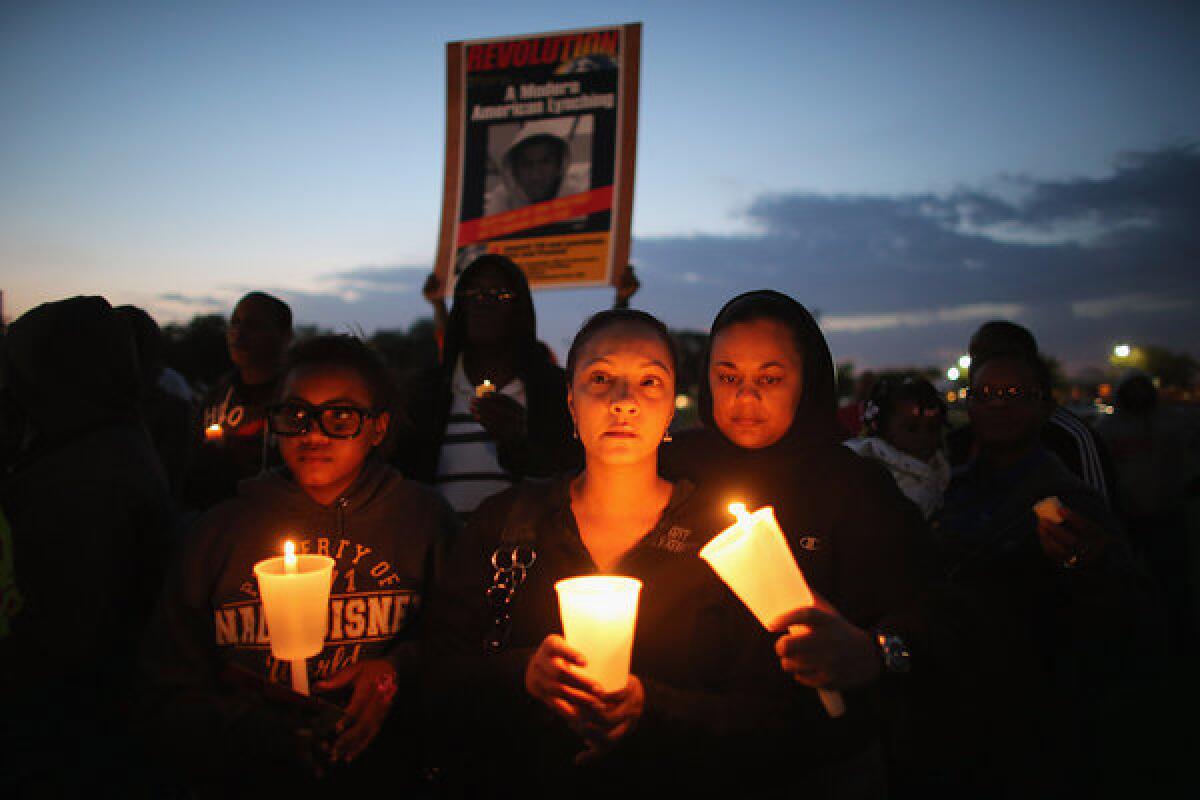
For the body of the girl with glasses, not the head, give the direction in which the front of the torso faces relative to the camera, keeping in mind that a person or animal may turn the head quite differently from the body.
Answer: toward the camera

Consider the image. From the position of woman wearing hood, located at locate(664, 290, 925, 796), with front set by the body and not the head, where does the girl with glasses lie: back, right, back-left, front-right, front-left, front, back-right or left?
front-right

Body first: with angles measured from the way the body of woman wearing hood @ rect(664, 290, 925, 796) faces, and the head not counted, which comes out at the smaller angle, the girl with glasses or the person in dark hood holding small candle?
the girl with glasses

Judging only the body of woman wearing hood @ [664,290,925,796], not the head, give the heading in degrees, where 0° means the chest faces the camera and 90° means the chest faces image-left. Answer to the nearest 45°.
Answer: approximately 45°

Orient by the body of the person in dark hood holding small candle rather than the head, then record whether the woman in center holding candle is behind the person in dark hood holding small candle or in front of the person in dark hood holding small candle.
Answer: in front

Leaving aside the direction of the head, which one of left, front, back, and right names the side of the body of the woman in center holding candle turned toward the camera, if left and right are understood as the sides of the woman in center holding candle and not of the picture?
front

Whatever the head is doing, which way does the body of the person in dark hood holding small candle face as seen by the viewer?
toward the camera
